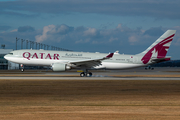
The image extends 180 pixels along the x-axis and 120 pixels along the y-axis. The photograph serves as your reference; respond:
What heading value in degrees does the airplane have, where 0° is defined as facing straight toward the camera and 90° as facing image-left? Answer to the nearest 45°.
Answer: approximately 90°
